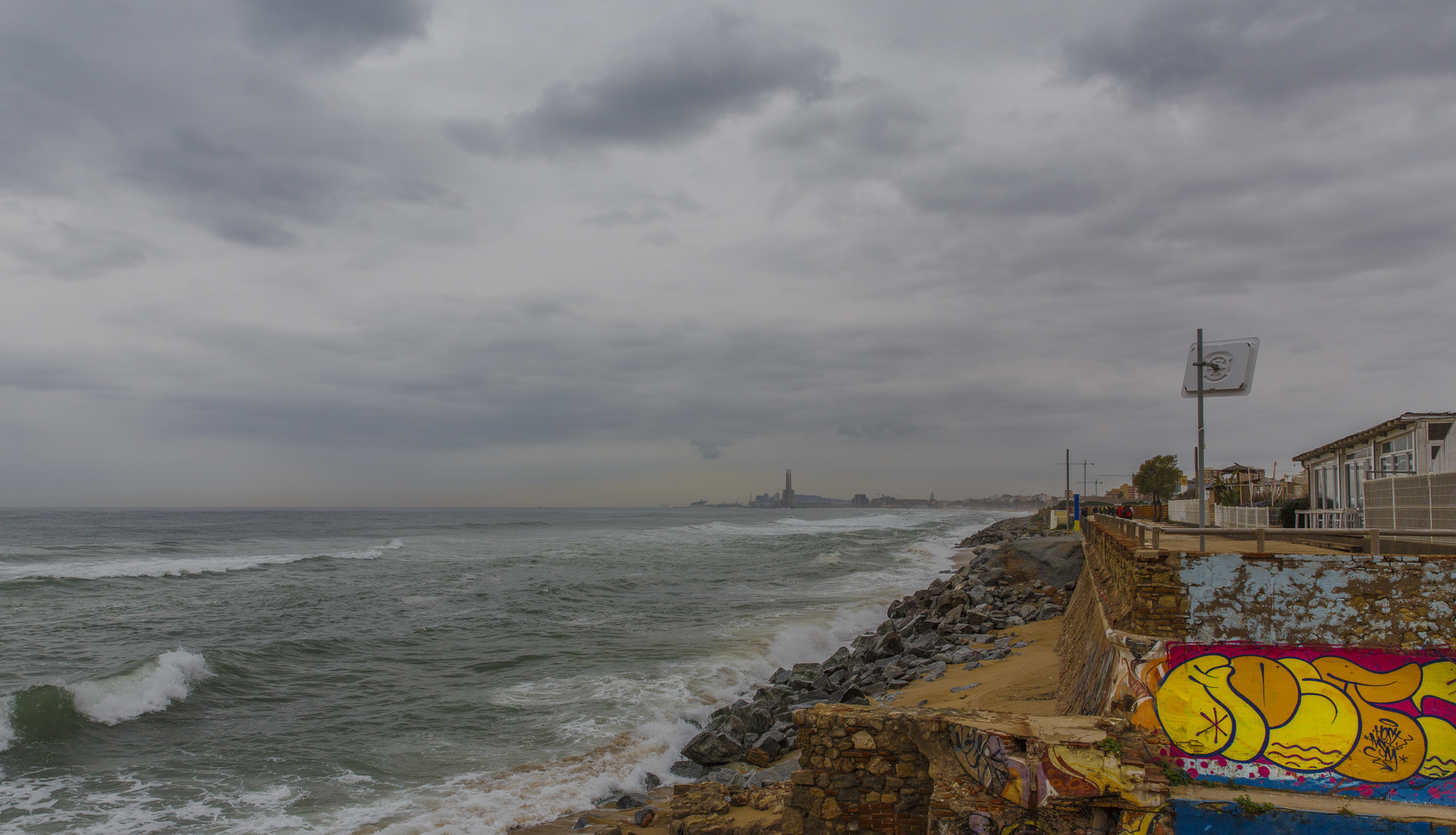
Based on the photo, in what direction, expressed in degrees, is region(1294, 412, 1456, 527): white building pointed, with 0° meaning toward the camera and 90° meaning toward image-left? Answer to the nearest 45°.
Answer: approximately 45°

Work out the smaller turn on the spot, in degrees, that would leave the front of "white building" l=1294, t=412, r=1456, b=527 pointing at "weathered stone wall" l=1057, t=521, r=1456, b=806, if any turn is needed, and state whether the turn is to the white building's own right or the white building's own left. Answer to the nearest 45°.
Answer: approximately 45° to the white building's own left

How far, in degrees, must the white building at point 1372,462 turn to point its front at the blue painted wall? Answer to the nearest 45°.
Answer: approximately 45° to its left

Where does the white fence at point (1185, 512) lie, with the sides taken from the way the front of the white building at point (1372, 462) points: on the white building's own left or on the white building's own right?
on the white building's own right

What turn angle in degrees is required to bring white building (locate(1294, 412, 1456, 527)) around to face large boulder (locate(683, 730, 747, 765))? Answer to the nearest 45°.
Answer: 0° — it already faces it

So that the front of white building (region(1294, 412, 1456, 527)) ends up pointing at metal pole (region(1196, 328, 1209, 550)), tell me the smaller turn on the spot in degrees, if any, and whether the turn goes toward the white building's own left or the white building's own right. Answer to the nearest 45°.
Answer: approximately 45° to the white building's own left
